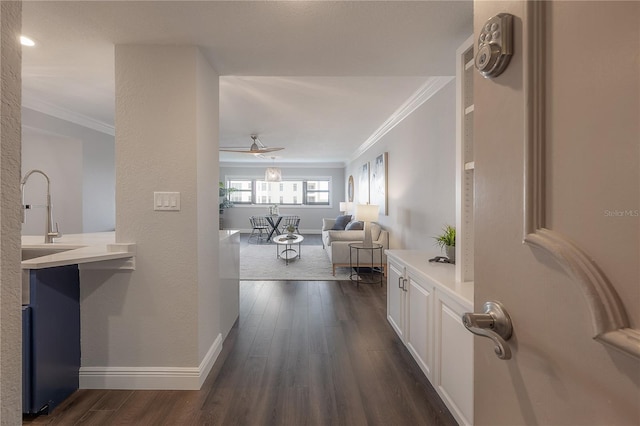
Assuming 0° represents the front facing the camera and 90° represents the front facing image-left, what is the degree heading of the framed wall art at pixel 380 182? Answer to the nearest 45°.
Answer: approximately 90°

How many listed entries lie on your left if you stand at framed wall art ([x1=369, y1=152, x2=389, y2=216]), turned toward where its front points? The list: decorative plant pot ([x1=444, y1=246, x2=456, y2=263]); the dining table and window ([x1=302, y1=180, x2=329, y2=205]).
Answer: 1

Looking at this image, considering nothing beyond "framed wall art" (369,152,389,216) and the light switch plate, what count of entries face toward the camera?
1

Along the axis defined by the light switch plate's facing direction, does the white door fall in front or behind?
in front

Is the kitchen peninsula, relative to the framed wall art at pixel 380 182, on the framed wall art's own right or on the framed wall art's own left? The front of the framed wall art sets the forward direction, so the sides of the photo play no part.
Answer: on the framed wall art's own left

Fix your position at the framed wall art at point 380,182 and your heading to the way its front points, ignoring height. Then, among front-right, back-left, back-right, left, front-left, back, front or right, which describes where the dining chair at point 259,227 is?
front-right

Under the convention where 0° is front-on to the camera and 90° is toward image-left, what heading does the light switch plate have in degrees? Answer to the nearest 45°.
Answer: approximately 0°

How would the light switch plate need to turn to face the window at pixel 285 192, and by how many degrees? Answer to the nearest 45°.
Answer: approximately 135° to its left

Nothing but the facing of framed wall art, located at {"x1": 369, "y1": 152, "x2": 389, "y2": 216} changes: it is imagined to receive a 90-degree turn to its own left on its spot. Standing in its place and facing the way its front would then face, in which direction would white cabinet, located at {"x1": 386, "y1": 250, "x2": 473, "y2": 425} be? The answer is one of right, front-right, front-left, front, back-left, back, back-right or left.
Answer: front
